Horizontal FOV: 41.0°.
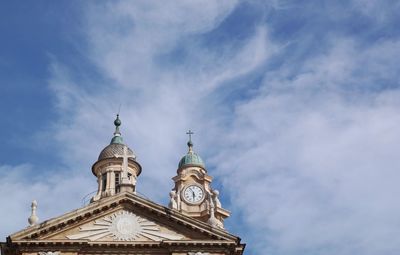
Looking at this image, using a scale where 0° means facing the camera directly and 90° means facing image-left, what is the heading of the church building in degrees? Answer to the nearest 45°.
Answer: approximately 0°
